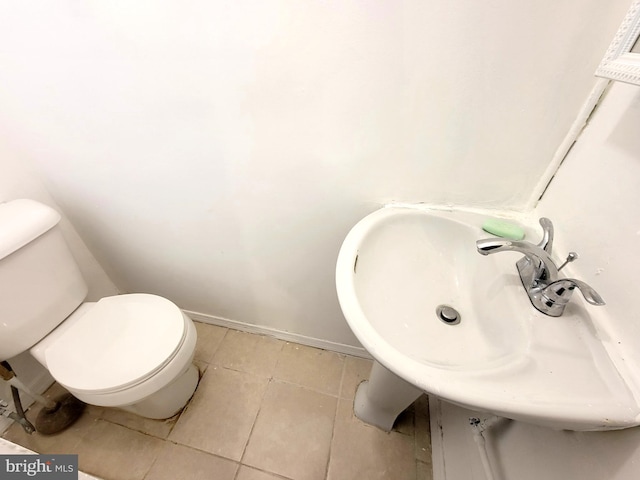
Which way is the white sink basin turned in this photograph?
to the viewer's left
